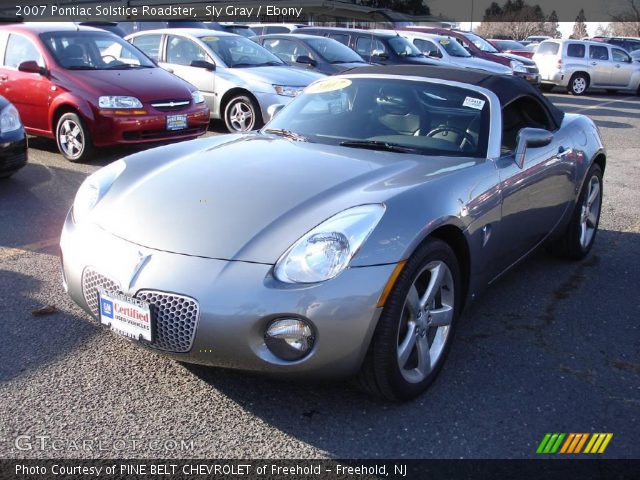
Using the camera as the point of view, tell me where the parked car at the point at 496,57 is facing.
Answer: facing the viewer and to the right of the viewer

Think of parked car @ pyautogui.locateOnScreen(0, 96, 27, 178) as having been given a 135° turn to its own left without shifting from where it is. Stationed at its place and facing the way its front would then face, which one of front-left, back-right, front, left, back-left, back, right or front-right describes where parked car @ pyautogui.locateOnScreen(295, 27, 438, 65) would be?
front-right

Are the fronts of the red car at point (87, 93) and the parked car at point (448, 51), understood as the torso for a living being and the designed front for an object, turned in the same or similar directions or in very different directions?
same or similar directions

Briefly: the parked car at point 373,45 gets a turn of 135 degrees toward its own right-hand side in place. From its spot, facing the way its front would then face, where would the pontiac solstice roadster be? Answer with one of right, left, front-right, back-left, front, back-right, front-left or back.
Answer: left

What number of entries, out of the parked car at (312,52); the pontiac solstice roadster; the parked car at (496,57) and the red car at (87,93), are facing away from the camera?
0

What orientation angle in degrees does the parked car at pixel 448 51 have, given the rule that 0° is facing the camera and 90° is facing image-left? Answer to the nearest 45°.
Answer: approximately 315°

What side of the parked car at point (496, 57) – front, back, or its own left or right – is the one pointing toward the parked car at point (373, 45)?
right

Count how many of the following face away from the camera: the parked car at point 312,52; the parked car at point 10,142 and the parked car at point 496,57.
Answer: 0

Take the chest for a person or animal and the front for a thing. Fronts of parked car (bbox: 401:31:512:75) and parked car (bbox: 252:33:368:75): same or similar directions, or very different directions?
same or similar directions

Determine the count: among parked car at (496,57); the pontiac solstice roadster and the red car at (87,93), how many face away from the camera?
0

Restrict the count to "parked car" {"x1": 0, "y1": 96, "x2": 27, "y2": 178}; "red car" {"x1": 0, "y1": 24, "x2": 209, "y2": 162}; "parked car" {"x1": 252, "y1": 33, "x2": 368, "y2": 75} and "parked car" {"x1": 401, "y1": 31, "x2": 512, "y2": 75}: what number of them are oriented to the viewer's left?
0

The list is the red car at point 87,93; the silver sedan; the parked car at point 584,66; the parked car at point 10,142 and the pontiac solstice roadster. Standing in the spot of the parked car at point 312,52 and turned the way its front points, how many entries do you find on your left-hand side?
1
